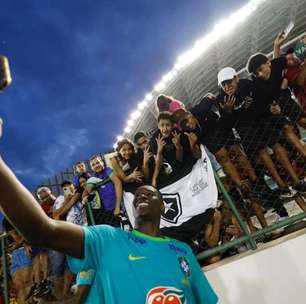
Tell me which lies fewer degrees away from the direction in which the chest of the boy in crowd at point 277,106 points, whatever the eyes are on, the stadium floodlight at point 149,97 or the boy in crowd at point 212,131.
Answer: the boy in crowd

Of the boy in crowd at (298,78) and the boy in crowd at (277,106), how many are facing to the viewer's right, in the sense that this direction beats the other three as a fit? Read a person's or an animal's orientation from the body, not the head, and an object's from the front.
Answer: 0

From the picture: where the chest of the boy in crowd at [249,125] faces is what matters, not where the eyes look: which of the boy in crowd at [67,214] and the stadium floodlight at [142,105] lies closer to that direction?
the boy in crowd

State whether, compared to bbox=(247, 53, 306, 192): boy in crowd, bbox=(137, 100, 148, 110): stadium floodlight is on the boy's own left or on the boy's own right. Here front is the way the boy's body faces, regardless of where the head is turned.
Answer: on the boy's own right

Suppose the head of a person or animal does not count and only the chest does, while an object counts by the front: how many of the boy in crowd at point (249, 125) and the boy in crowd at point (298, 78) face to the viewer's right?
0

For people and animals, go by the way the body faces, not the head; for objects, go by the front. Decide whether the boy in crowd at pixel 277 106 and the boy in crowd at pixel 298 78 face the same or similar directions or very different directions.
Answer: same or similar directions

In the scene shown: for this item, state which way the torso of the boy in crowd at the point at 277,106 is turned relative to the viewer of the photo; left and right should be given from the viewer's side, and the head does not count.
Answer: facing the viewer and to the left of the viewer

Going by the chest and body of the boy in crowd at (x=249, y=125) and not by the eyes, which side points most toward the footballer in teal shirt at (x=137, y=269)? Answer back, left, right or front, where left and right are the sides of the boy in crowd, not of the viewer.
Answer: front

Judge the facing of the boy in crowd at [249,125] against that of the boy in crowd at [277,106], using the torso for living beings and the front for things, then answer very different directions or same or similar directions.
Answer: same or similar directions

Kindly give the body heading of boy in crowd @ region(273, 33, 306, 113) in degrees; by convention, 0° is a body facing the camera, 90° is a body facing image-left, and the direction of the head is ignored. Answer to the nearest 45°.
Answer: approximately 45°

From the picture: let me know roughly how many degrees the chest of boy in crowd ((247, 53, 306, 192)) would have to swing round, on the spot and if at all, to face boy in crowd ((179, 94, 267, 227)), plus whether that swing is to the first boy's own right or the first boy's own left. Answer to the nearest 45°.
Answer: approximately 45° to the first boy's own right
